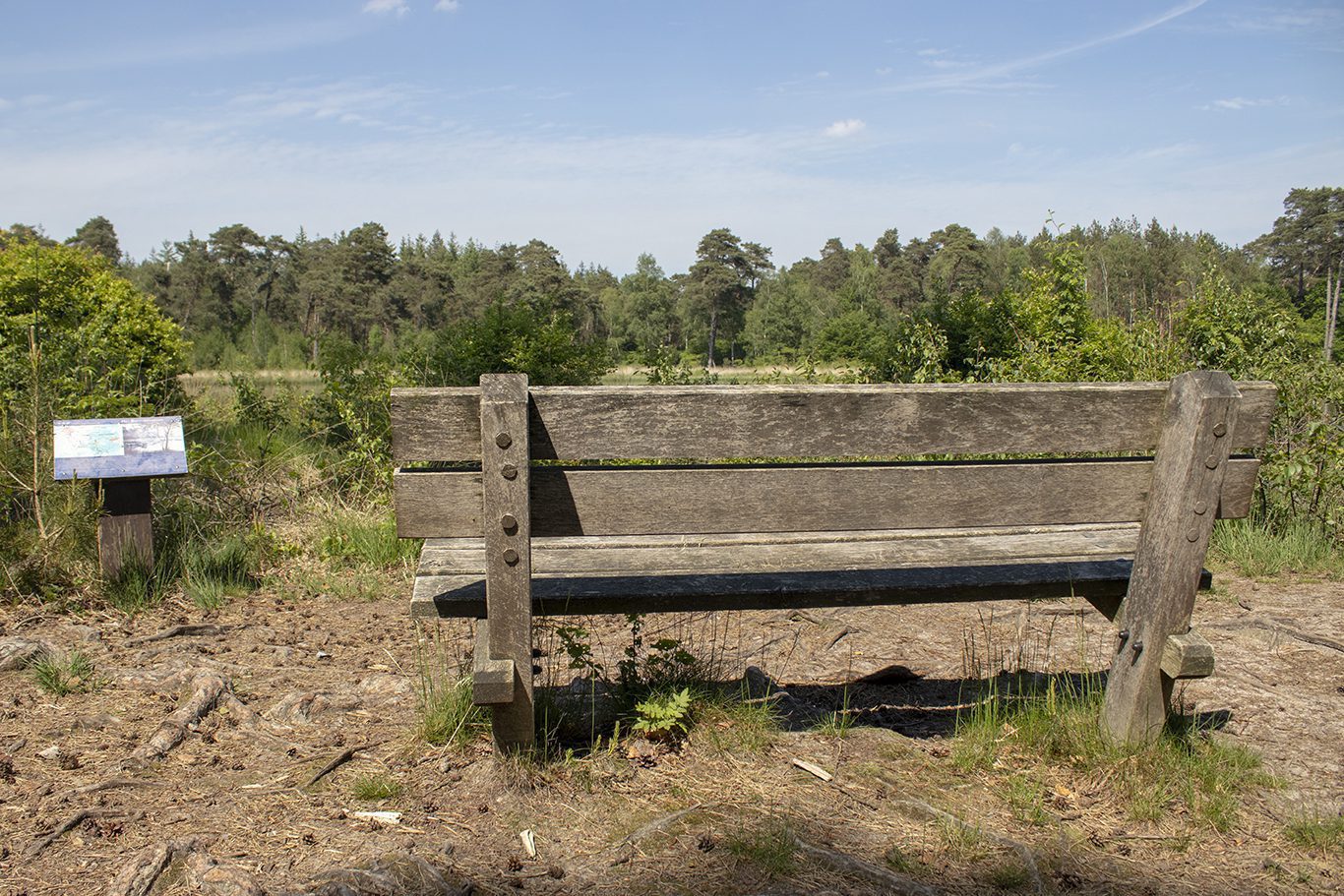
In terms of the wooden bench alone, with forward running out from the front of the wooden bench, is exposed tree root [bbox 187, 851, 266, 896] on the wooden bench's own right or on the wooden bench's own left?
on the wooden bench's own left

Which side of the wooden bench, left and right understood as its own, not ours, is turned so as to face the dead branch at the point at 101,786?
left

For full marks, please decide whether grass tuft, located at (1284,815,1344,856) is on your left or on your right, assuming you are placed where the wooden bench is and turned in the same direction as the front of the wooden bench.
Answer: on your right

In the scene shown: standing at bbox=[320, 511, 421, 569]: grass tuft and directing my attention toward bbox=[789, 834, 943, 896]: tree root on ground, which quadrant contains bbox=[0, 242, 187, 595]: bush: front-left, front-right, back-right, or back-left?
back-right

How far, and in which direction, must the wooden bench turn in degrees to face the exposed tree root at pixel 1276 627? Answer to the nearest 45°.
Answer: approximately 45° to its right

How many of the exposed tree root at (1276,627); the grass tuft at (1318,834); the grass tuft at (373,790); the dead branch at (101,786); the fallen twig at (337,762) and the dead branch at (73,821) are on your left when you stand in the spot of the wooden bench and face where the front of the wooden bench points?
4

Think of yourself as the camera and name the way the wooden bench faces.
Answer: facing away from the viewer

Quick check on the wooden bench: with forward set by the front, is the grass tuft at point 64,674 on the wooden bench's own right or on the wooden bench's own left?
on the wooden bench's own left

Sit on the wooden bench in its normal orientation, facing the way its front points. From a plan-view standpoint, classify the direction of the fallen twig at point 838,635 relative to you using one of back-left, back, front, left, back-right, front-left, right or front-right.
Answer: front

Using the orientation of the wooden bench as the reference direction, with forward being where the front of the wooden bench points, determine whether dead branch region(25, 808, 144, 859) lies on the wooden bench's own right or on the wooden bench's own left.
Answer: on the wooden bench's own left
